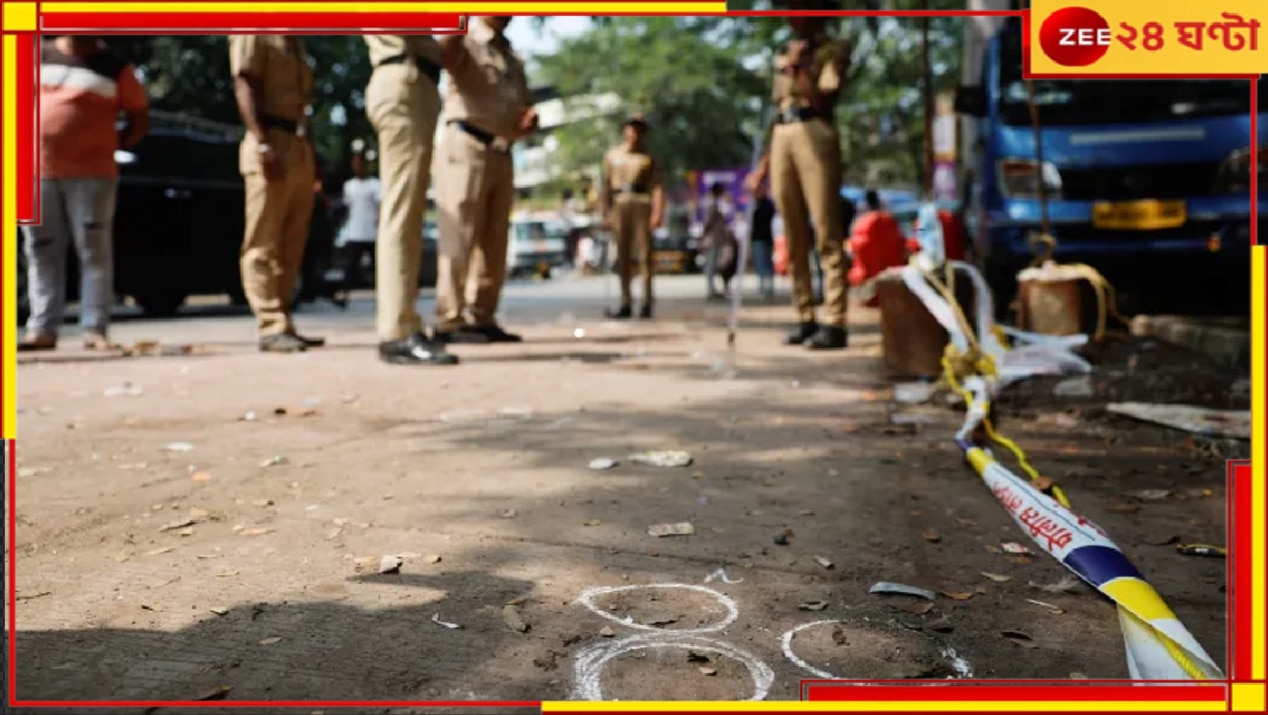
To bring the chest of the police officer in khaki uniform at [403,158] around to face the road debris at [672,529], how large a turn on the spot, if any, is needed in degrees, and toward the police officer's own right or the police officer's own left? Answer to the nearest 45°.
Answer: approximately 90° to the police officer's own right

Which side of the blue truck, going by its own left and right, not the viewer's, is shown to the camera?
front

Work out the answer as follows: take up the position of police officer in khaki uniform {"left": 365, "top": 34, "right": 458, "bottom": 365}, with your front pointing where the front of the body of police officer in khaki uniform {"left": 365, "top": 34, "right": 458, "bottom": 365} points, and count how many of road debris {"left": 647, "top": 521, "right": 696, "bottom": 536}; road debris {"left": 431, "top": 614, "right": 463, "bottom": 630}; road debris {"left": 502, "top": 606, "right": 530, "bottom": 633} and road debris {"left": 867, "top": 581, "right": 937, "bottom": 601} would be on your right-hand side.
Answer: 4

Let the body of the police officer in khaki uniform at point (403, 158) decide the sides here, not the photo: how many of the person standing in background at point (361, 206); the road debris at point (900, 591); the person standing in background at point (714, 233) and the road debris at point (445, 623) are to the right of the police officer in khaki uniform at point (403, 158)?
2

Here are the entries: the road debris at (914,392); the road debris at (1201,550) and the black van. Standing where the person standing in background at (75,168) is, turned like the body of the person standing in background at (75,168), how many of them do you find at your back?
1
